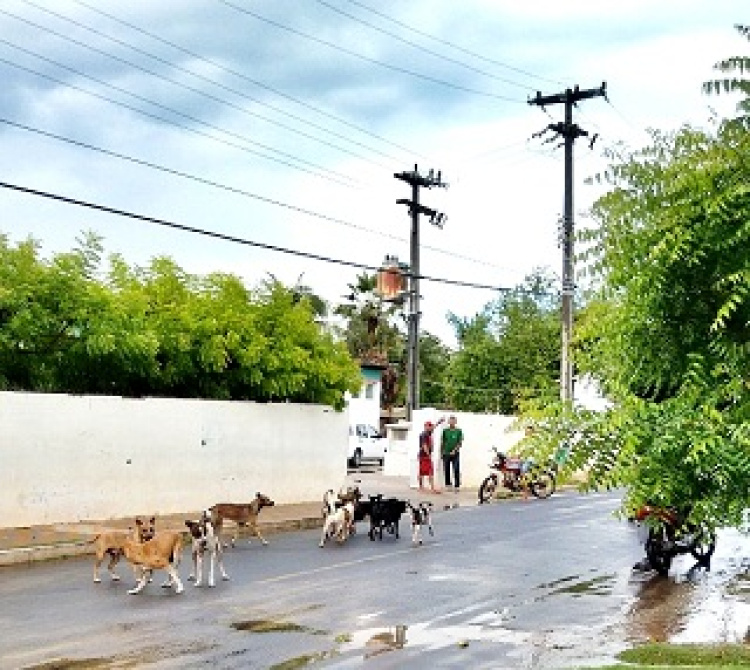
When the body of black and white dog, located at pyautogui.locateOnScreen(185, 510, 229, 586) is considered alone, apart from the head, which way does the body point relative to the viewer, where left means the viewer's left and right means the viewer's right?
facing the viewer

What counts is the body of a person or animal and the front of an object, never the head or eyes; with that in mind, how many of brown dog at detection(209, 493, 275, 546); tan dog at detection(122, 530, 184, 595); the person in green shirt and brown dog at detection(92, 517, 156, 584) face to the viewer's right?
2

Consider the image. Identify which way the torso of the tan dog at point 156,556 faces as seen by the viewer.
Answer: to the viewer's left

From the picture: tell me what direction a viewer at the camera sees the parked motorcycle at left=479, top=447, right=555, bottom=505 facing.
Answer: facing the viewer and to the left of the viewer

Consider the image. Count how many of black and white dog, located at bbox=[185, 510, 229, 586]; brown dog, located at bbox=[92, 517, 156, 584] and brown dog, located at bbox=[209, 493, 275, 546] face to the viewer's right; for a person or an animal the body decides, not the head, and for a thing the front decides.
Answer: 2

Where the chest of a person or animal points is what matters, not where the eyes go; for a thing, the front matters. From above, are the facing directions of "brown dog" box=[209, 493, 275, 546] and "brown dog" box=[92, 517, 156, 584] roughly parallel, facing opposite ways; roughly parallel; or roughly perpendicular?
roughly parallel

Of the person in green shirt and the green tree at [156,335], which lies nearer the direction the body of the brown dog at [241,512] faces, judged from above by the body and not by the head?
the person in green shirt

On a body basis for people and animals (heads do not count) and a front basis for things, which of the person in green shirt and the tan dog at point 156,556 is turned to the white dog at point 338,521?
the person in green shirt

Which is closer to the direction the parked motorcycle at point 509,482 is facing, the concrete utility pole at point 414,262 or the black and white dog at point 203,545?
the black and white dog

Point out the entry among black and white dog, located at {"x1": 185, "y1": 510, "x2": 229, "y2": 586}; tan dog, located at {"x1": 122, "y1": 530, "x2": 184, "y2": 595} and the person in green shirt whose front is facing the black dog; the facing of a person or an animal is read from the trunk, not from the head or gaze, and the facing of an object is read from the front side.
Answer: the person in green shirt

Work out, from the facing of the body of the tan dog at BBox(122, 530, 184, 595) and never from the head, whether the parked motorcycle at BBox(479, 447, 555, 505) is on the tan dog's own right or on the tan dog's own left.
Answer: on the tan dog's own right

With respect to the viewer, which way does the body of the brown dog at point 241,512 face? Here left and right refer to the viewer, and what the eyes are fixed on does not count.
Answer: facing to the right of the viewer

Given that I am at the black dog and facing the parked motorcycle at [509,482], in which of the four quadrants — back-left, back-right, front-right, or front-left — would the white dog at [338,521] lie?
back-left

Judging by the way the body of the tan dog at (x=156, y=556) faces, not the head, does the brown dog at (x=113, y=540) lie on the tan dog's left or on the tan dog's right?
on the tan dog's right

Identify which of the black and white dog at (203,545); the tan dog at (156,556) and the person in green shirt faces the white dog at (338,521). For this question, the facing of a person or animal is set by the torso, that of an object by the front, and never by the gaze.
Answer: the person in green shirt

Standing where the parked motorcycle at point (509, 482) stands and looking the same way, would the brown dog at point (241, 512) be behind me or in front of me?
in front

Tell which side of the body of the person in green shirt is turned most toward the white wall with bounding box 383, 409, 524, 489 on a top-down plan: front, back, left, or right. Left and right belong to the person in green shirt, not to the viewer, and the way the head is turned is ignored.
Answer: back

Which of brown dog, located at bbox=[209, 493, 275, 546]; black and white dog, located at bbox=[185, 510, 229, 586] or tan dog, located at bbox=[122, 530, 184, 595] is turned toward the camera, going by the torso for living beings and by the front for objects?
the black and white dog

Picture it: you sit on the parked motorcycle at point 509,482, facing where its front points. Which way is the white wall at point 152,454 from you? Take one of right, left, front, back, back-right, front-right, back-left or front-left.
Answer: front

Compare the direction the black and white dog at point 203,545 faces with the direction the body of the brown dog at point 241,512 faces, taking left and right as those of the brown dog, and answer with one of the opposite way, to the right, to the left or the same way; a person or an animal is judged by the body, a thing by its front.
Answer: to the right

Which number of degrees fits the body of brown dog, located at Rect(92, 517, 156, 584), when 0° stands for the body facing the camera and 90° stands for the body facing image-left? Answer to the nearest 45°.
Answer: approximately 270°
